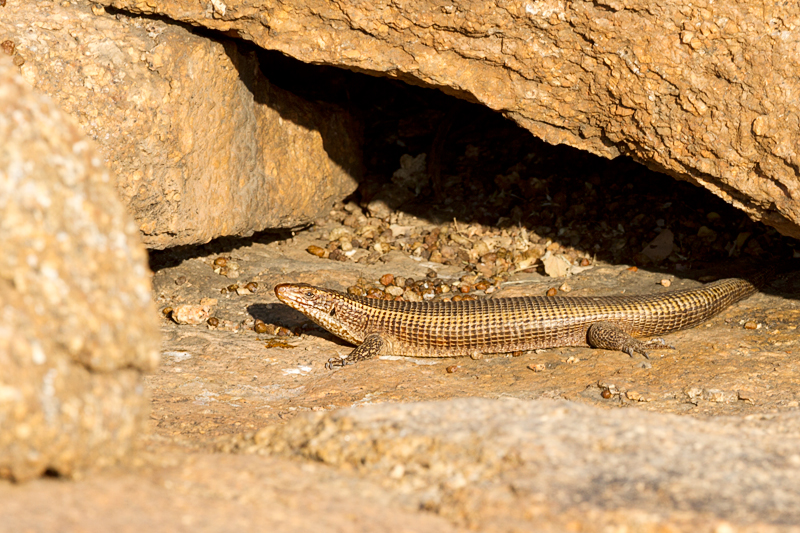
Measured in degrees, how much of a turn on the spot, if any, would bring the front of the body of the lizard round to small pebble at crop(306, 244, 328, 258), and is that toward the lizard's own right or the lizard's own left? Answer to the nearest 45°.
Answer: approximately 45° to the lizard's own right

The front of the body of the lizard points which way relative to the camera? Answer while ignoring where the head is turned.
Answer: to the viewer's left

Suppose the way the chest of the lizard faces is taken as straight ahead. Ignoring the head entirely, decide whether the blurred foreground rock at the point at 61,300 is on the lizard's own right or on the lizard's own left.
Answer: on the lizard's own left

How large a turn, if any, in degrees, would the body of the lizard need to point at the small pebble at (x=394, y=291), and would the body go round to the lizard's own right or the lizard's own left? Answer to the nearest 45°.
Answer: approximately 45° to the lizard's own right

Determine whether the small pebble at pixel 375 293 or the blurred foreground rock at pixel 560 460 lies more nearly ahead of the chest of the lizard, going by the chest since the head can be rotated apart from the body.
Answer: the small pebble

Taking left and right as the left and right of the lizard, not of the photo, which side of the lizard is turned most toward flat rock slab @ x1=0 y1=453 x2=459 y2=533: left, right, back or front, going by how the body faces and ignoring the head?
left

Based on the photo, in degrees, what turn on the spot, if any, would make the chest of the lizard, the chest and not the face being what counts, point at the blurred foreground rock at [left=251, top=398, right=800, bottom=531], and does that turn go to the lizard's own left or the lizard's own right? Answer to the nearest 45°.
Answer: approximately 90° to the lizard's own left

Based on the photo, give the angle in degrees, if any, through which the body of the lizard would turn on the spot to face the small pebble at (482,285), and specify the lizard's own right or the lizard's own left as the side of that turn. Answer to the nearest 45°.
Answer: approximately 90° to the lizard's own right
